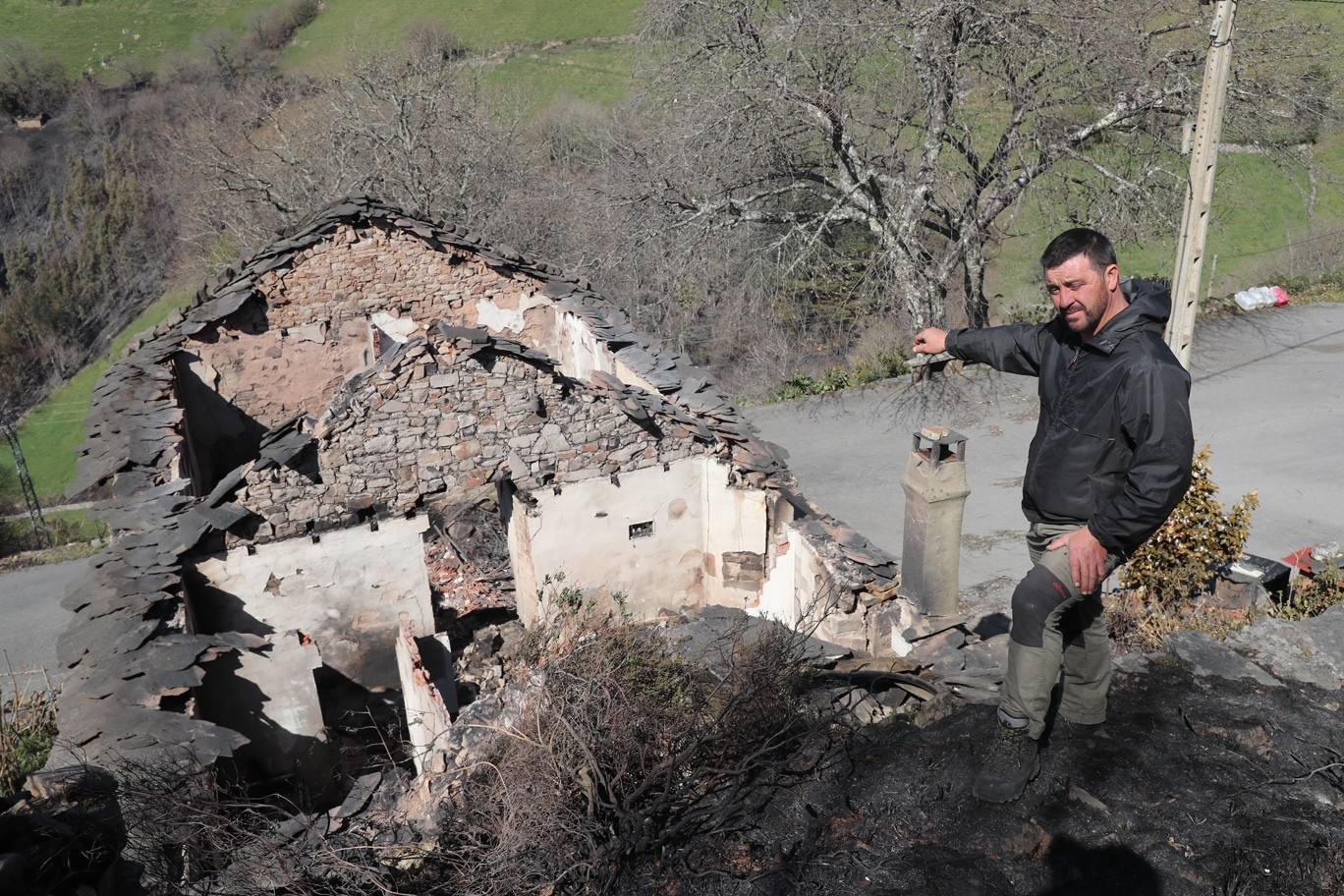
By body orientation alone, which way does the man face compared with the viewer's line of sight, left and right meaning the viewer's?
facing the viewer and to the left of the viewer

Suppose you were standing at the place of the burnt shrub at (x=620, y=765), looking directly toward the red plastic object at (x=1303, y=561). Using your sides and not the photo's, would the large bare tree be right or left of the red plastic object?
left

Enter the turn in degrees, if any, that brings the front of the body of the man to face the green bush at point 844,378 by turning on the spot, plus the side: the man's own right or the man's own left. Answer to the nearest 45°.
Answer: approximately 135° to the man's own right

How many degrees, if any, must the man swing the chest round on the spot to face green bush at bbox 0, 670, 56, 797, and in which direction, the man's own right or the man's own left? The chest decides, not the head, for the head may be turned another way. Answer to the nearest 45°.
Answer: approximately 45° to the man's own right

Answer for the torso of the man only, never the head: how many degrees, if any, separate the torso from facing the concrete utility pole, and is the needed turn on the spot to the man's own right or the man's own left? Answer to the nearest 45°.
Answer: approximately 135° to the man's own right

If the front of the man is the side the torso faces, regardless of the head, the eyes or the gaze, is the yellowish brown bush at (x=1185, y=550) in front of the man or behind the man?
behind

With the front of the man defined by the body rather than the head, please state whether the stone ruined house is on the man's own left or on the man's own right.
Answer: on the man's own right

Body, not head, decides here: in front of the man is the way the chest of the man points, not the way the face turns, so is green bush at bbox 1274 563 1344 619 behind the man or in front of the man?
behind

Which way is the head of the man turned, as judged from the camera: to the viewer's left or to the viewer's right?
to the viewer's left

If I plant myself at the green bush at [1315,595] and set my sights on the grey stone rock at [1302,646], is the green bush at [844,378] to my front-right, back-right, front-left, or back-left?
back-right

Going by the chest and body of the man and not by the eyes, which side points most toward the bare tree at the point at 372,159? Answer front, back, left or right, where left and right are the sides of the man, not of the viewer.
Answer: right
